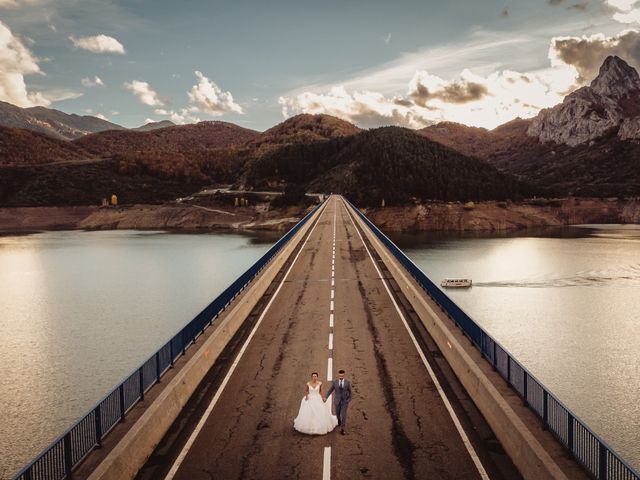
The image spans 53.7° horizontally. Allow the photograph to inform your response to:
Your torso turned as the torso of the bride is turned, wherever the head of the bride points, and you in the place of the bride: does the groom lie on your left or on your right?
on your left

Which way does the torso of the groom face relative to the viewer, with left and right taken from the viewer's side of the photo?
facing the viewer

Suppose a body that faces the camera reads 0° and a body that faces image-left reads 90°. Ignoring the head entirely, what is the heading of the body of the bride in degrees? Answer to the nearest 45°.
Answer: approximately 0°

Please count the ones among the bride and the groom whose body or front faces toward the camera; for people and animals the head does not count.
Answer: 2

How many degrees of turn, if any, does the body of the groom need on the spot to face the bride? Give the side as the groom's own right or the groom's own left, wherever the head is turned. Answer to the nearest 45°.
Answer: approximately 90° to the groom's own right
